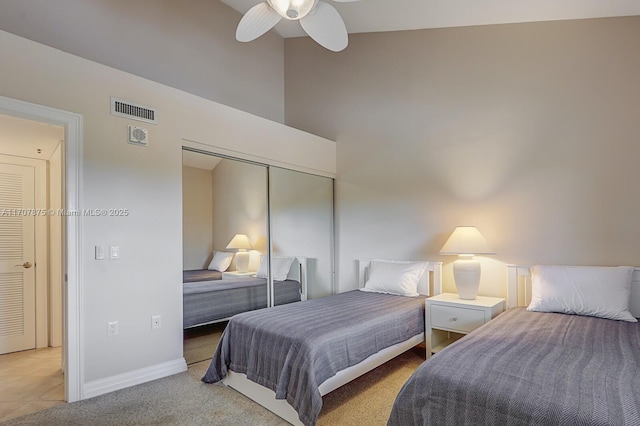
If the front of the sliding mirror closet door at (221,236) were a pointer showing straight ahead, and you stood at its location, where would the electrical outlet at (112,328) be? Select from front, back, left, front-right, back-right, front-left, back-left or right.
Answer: right

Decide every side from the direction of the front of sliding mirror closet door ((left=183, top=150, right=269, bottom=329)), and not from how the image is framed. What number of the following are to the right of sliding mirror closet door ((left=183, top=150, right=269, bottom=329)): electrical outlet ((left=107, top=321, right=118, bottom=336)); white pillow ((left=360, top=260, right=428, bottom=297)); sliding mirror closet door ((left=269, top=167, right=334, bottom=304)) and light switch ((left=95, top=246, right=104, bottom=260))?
2

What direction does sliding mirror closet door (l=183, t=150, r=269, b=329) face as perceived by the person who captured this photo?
facing the viewer and to the right of the viewer

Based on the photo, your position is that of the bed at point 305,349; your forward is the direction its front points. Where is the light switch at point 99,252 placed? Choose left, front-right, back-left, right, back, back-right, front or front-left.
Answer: front-right

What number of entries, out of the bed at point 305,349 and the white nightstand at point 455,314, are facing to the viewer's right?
0

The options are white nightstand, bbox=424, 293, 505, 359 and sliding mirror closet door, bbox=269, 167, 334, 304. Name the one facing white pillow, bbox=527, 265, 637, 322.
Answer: the sliding mirror closet door

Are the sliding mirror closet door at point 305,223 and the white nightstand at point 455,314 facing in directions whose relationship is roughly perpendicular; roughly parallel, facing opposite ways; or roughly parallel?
roughly perpendicular

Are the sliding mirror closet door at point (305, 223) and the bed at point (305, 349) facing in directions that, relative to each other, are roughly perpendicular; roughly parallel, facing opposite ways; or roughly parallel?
roughly perpendicular

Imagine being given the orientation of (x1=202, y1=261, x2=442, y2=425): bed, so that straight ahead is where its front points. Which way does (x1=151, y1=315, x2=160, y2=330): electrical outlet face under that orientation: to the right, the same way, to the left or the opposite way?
to the left

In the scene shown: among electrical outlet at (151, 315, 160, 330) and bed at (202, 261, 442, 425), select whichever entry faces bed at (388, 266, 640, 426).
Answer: the electrical outlet

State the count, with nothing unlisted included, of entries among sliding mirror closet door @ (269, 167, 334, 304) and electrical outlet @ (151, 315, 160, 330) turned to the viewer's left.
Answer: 0

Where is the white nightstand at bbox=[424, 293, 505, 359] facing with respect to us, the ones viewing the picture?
facing the viewer and to the left of the viewer

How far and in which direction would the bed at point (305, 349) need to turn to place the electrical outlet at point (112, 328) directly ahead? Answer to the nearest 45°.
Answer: approximately 45° to its right

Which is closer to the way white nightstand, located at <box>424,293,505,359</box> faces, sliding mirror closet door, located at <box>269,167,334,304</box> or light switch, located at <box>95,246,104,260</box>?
the light switch

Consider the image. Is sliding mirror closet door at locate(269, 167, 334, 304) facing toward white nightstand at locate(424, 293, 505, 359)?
yes

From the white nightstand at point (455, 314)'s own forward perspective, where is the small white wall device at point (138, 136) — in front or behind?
in front

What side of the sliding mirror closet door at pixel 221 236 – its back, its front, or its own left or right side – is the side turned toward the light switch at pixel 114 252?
right

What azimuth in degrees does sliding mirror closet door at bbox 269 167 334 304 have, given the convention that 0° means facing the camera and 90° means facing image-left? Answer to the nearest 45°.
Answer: approximately 315°

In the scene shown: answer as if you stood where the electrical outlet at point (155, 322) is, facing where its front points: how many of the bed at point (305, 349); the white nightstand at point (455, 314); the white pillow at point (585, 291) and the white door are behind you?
1

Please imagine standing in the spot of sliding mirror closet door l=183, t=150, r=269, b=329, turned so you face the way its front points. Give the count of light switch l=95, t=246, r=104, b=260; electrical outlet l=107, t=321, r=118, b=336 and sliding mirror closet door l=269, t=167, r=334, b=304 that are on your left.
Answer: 1
